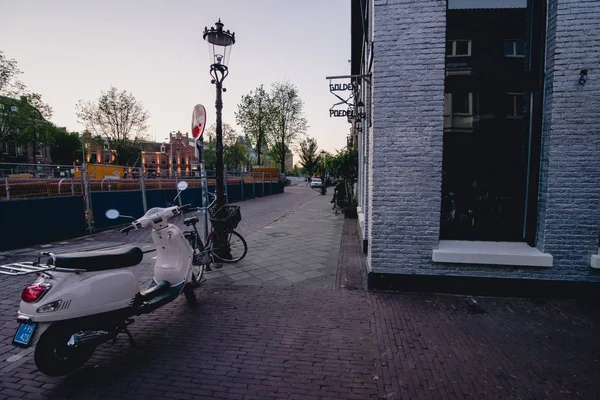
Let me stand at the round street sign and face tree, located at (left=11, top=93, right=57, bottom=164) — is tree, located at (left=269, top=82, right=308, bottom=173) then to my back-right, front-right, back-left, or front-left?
front-right

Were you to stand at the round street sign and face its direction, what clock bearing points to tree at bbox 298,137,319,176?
The tree is roughly at 5 o'clock from the round street sign.

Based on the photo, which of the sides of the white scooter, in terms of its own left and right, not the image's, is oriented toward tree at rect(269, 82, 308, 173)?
front

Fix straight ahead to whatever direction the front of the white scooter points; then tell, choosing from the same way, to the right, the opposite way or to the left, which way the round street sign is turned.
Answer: the opposite way

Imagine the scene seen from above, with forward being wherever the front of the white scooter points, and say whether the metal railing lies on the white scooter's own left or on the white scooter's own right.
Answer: on the white scooter's own left

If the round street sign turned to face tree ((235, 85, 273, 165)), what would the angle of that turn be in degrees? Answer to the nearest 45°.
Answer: approximately 135° to its right

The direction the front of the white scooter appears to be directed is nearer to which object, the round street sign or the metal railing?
the round street sign

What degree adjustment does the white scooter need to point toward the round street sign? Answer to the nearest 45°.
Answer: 0° — it already faces it

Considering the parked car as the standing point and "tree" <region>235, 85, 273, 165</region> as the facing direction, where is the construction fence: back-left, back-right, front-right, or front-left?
front-left

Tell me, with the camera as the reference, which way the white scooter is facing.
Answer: facing away from the viewer and to the right of the viewer

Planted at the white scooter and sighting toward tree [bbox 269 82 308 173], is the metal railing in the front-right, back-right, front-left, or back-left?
front-left

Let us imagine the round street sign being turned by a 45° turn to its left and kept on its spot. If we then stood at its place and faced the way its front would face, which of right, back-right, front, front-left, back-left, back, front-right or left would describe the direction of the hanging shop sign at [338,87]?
left
